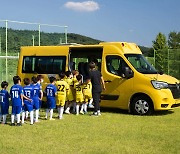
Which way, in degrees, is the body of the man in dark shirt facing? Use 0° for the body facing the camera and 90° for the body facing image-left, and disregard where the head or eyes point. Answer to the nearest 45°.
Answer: approximately 135°

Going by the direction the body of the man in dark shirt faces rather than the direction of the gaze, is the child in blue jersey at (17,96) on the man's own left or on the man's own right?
on the man's own left

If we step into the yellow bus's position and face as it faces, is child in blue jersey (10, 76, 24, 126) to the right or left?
on its right

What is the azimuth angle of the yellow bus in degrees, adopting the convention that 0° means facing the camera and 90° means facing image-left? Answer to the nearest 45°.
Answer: approximately 315°

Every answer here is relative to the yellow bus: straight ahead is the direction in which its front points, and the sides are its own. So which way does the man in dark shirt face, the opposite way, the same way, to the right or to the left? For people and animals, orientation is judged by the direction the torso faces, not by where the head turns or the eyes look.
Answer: the opposite way
